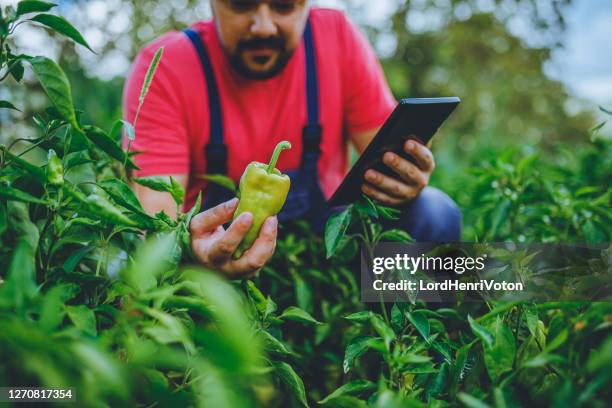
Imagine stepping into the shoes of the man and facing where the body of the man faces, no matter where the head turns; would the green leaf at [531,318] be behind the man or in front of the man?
in front

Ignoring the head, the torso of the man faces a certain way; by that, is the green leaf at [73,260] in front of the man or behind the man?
in front

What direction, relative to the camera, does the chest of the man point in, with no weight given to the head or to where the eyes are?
toward the camera

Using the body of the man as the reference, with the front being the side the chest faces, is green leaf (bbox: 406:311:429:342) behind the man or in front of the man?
in front
